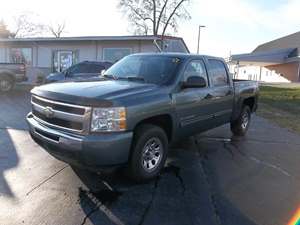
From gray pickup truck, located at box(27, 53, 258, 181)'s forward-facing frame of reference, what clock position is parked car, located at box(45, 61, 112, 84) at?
The parked car is roughly at 4 o'clock from the gray pickup truck.

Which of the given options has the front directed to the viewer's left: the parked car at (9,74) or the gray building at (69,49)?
the parked car

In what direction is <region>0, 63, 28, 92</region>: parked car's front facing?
to the viewer's left

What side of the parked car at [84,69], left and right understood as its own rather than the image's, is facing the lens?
left

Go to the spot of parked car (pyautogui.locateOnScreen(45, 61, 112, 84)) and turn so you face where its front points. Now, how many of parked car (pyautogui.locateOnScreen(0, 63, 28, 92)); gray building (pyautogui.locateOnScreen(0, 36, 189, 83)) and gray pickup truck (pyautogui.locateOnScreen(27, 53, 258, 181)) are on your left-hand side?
1

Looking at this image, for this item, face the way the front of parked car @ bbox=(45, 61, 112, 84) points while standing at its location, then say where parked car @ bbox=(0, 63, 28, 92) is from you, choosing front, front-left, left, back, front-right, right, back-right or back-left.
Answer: front-right

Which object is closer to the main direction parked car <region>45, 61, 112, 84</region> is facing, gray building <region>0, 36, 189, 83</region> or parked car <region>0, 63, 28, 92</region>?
the parked car

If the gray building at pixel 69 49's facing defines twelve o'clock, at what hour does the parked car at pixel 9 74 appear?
The parked car is roughly at 1 o'clock from the gray building.

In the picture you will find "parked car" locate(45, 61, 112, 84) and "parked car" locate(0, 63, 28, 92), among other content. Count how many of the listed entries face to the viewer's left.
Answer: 2

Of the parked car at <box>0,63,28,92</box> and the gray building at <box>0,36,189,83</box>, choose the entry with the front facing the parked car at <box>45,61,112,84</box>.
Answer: the gray building

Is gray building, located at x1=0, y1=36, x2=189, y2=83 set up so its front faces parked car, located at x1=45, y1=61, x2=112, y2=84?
yes

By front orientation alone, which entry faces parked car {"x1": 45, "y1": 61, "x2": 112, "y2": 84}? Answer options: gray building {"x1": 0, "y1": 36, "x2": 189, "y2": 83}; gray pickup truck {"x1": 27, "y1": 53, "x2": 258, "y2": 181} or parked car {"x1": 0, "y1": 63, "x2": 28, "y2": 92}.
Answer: the gray building
